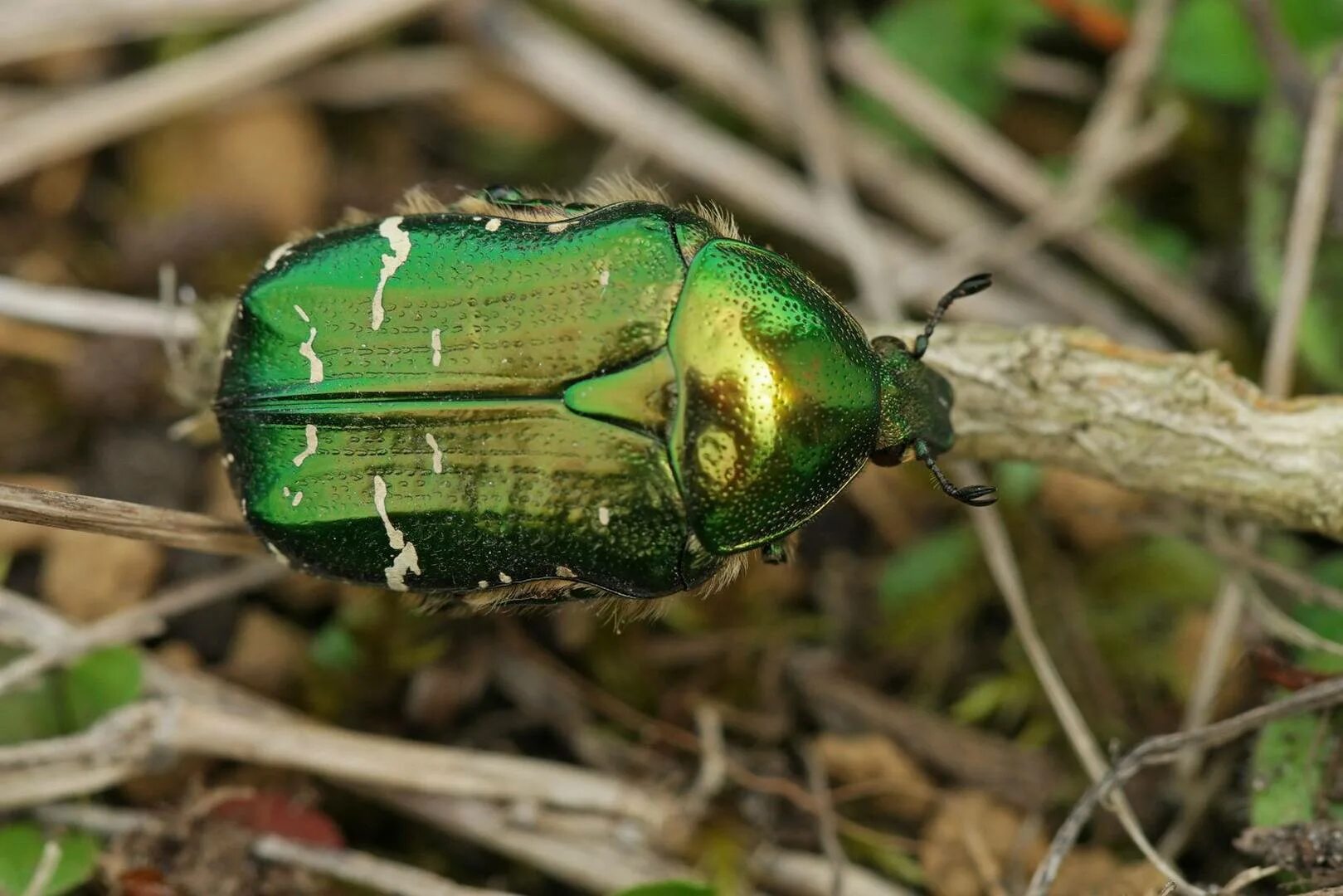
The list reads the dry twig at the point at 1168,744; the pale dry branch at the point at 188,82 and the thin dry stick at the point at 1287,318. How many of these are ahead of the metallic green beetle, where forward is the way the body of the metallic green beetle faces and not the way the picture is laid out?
2

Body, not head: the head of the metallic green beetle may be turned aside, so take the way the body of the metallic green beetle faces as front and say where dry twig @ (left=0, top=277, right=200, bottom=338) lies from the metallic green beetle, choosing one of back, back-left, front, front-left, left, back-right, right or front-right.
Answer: back-left

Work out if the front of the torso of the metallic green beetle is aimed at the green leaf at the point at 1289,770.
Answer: yes

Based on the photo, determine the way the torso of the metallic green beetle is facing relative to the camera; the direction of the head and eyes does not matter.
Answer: to the viewer's right

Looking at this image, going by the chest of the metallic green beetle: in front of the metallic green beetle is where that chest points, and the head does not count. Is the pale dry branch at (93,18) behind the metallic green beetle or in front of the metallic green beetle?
behind
